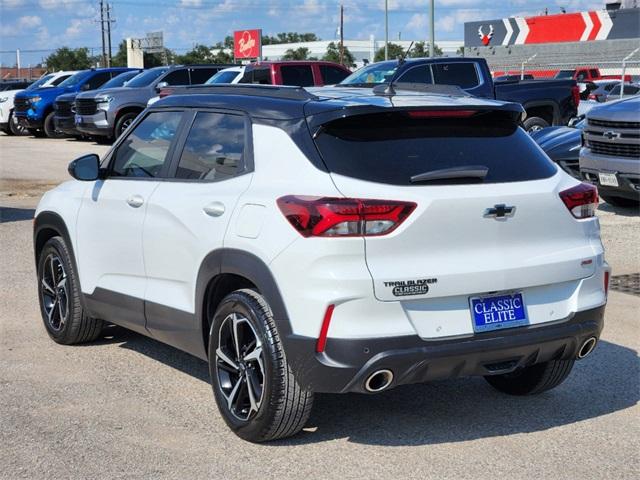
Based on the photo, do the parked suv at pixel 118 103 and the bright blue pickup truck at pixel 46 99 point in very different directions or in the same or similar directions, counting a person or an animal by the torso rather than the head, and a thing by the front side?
same or similar directions

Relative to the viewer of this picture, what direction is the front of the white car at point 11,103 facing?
facing the viewer and to the left of the viewer

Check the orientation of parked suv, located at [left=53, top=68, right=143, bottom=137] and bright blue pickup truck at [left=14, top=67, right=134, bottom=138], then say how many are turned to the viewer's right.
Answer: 0

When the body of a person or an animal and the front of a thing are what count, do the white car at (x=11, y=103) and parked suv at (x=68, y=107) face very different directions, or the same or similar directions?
same or similar directions

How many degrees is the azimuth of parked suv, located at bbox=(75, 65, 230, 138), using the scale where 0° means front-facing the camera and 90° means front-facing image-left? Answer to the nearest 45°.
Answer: approximately 45°

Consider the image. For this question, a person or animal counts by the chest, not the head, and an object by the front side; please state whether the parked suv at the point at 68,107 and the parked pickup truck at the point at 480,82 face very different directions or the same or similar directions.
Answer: same or similar directions

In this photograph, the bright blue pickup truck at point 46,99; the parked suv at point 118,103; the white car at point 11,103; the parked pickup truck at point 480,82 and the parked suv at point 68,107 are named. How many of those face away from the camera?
0

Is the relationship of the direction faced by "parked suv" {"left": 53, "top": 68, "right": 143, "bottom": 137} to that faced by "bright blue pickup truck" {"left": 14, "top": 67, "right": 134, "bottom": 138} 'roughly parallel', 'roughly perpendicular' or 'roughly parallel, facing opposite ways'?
roughly parallel

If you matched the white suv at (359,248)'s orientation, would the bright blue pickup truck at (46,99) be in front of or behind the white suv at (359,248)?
in front
